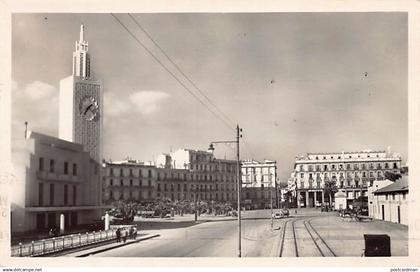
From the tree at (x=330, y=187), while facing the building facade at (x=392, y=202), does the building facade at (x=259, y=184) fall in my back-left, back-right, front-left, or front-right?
back-right

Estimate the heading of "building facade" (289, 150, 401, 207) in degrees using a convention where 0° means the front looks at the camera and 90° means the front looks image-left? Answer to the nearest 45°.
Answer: approximately 0°

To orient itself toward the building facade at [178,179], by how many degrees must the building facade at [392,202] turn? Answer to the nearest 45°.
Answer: approximately 45° to its right

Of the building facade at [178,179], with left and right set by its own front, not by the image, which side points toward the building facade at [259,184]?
left

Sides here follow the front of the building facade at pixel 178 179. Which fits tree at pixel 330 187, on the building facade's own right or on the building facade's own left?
on the building facade's own left

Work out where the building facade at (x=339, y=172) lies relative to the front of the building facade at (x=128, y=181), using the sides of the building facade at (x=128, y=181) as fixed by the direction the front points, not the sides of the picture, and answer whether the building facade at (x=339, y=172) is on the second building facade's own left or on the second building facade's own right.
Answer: on the second building facade's own left

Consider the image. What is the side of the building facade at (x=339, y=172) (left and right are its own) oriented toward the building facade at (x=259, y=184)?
right

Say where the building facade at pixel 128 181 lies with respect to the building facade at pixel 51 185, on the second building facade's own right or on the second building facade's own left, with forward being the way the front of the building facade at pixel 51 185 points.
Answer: on the second building facade's own left
